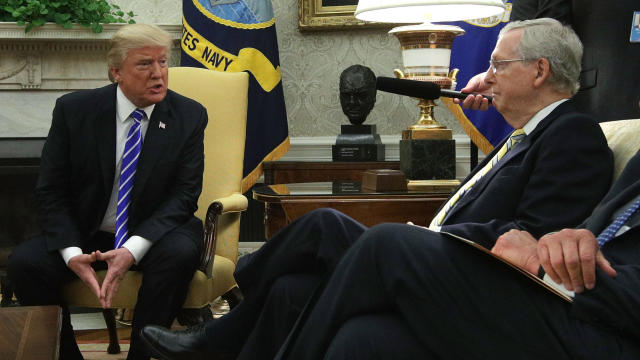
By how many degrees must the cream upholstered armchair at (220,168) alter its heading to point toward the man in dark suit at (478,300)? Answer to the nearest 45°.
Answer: approximately 45° to its left

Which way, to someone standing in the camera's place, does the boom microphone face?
facing to the left of the viewer

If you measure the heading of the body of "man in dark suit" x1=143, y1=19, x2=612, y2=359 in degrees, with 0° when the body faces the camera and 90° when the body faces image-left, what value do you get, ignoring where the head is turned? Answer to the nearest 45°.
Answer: approximately 90°

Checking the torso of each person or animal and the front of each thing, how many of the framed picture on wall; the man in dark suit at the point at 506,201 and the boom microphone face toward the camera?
1

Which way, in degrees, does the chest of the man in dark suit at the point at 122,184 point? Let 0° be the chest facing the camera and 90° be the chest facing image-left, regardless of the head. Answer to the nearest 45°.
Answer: approximately 0°

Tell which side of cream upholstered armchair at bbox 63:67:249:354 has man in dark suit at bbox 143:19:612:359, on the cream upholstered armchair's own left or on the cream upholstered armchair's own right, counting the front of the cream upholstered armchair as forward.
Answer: on the cream upholstered armchair's own left

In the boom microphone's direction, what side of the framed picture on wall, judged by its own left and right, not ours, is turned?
front

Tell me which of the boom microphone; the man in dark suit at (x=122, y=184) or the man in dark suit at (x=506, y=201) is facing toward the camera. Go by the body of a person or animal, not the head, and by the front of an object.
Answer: the man in dark suit at (x=122, y=184)
